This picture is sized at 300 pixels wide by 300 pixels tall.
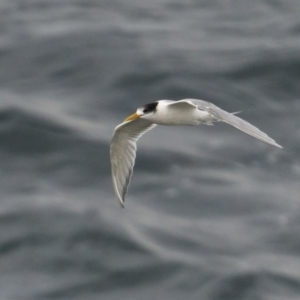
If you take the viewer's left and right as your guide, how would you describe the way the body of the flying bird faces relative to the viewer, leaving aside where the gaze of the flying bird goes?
facing the viewer and to the left of the viewer
